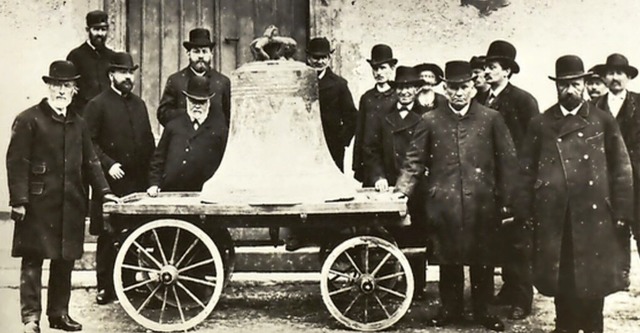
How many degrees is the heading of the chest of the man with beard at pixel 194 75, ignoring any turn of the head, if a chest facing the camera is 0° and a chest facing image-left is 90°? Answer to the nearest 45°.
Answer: approximately 0°

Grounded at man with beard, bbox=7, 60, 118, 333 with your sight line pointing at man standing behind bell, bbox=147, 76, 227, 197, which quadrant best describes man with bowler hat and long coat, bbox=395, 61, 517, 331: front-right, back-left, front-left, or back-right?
front-right

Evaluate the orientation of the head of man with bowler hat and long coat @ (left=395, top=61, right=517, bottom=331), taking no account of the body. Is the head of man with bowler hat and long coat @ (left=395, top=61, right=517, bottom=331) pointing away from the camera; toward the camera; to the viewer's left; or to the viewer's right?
toward the camera

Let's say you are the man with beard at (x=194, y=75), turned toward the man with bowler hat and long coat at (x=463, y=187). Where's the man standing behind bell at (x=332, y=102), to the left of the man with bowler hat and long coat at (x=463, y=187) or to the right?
left

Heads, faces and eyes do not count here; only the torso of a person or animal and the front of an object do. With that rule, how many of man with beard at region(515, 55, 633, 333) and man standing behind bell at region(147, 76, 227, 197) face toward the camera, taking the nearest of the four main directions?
2

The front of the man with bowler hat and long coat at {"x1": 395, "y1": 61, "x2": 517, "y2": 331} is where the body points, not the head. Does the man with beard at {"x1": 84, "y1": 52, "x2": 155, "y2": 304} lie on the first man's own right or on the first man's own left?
on the first man's own right

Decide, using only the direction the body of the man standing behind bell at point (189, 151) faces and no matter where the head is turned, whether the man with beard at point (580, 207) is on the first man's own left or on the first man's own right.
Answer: on the first man's own left

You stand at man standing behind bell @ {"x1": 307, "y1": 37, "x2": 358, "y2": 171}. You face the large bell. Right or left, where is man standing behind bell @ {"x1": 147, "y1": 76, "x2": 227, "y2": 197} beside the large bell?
right

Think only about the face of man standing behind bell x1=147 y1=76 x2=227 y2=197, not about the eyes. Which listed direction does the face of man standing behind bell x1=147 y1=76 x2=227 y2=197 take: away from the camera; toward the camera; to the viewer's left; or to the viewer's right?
toward the camera

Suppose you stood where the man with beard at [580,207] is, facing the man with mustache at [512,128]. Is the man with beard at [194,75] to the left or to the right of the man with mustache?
left

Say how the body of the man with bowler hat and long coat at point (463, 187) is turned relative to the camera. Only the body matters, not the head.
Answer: toward the camera

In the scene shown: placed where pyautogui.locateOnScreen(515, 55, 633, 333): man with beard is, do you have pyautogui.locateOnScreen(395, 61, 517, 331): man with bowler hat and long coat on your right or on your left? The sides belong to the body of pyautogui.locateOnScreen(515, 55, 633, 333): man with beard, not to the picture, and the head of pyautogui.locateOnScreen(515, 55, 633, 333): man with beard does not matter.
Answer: on your right

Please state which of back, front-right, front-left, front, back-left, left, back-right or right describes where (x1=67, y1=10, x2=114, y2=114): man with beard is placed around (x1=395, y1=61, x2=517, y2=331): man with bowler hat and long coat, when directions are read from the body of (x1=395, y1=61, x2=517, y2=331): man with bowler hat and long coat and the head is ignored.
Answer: right

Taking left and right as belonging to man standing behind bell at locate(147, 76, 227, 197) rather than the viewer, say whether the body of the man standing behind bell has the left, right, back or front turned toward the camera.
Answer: front

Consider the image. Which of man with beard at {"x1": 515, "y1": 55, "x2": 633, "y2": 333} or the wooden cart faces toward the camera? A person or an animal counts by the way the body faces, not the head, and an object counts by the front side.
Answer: the man with beard

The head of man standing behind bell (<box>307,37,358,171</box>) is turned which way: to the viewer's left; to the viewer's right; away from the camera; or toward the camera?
toward the camera
